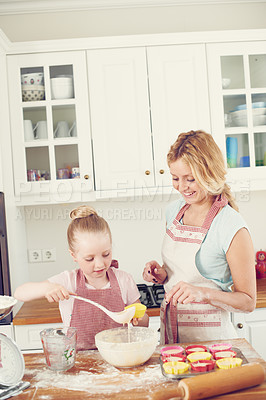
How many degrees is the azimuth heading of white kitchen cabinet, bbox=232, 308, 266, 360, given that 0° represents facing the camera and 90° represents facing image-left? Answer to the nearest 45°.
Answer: approximately 0°

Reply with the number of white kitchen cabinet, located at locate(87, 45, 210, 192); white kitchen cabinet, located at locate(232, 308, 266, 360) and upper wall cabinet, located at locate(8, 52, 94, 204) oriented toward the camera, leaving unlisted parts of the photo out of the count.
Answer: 3

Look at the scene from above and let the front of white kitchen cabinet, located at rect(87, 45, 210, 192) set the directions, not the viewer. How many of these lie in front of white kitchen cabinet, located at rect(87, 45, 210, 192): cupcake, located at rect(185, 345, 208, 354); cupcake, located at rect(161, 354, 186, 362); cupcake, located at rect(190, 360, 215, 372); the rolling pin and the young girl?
5

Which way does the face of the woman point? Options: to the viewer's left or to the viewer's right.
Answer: to the viewer's left

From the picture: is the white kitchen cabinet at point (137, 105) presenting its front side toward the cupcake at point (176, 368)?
yes

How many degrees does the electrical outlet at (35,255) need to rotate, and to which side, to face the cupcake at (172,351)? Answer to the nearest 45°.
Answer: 0° — it already faces it

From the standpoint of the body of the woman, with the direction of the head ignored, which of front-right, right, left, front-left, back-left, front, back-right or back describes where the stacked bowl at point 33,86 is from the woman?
right

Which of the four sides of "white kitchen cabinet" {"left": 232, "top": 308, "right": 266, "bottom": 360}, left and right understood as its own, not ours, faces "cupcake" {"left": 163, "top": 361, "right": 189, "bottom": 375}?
front

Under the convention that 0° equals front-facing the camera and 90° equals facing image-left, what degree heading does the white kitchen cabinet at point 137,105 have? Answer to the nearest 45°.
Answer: approximately 0°

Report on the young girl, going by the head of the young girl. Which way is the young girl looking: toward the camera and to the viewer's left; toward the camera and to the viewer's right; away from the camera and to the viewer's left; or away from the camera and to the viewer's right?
toward the camera and to the viewer's right
